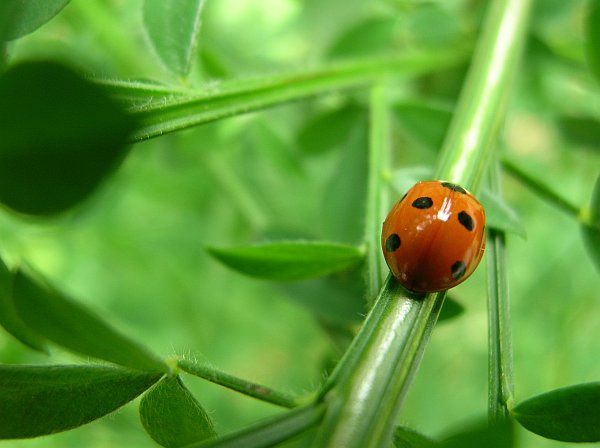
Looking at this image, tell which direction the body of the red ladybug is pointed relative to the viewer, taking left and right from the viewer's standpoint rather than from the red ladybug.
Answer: facing away from the viewer
